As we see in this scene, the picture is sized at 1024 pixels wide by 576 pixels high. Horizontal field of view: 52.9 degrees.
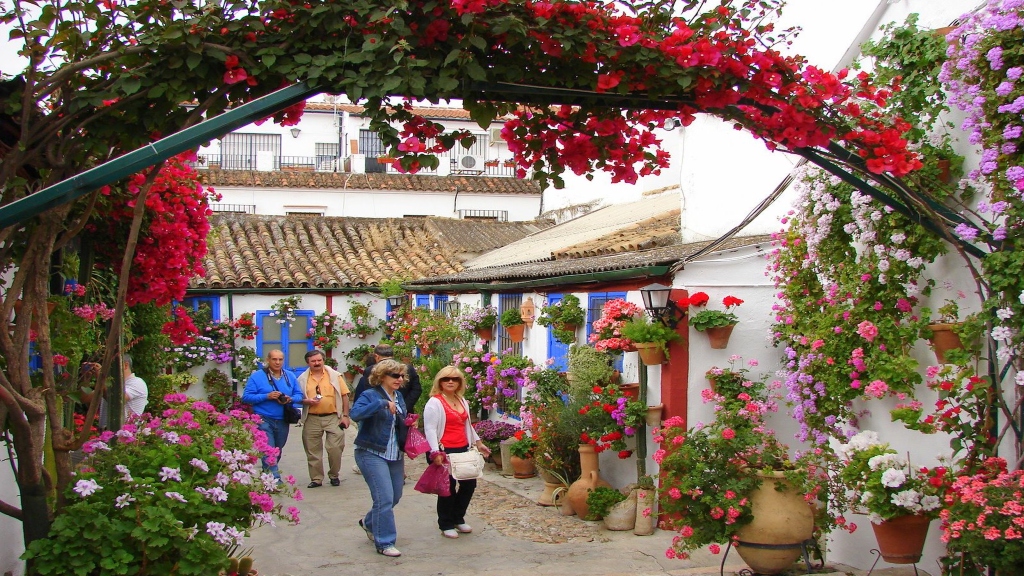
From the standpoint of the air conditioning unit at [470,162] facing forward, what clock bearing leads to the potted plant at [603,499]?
The potted plant is roughly at 12 o'clock from the air conditioning unit.

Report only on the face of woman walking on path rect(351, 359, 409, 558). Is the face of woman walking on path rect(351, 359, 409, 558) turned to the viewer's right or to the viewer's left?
to the viewer's right

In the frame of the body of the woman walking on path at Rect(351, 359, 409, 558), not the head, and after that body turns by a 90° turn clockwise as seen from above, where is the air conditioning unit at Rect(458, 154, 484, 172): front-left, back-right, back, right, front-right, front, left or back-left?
back-right

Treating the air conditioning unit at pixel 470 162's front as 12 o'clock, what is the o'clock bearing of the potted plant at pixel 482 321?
The potted plant is roughly at 12 o'clock from the air conditioning unit.

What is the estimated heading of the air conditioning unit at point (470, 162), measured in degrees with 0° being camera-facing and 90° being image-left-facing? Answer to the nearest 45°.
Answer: approximately 0°

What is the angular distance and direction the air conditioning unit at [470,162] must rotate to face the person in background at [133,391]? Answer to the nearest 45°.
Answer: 0° — it already faces them

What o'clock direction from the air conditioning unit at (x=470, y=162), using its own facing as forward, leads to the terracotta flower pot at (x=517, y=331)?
The terracotta flower pot is roughly at 12 o'clock from the air conditioning unit.

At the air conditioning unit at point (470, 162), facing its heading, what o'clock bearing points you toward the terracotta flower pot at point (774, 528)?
The terracotta flower pot is roughly at 12 o'clock from the air conditioning unit.

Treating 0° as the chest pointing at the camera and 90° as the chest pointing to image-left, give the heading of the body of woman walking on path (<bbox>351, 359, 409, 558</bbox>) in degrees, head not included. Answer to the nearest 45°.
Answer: approximately 315°
